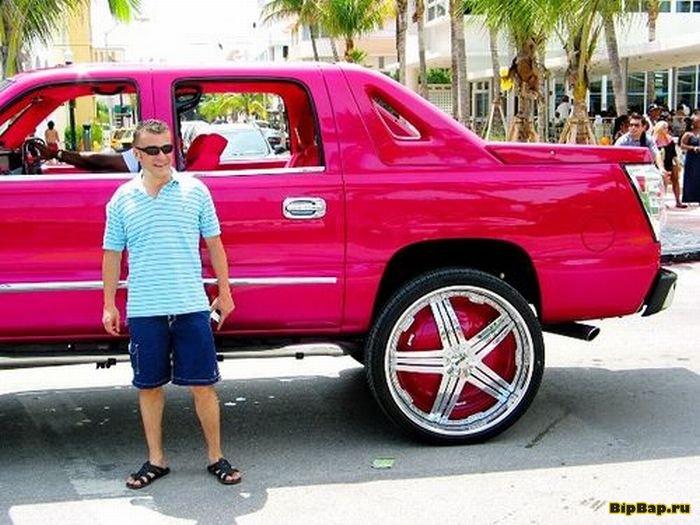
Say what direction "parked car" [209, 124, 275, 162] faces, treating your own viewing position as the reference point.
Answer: facing the viewer

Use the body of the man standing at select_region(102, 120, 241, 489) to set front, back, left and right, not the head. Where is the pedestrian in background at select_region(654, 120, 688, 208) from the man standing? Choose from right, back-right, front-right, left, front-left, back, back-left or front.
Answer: back-left

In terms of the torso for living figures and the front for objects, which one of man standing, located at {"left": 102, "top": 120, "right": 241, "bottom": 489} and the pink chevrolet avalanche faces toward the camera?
the man standing

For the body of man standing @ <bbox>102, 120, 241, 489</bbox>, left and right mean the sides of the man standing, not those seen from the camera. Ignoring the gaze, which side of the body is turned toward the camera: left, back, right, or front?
front

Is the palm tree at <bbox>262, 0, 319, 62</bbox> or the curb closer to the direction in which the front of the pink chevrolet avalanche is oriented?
the palm tree

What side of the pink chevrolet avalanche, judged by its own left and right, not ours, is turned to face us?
left

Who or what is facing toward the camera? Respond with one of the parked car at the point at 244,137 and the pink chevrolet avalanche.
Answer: the parked car

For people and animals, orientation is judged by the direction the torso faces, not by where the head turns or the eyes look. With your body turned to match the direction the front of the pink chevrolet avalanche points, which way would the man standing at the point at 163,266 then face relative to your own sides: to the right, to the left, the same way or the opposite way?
to the left

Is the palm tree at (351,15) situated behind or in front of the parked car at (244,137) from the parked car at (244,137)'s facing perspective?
behind

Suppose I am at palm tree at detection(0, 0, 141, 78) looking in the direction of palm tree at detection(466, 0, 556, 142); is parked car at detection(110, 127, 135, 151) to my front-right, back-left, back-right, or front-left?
front-right

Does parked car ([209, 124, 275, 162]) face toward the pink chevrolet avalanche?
yes

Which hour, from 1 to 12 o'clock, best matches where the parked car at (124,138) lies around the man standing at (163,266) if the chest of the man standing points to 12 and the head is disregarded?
The parked car is roughly at 6 o'clock from the man standing.

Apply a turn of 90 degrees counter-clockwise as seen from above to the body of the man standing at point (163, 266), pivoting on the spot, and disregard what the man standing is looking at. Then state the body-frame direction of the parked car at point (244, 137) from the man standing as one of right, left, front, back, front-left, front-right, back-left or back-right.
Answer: left
